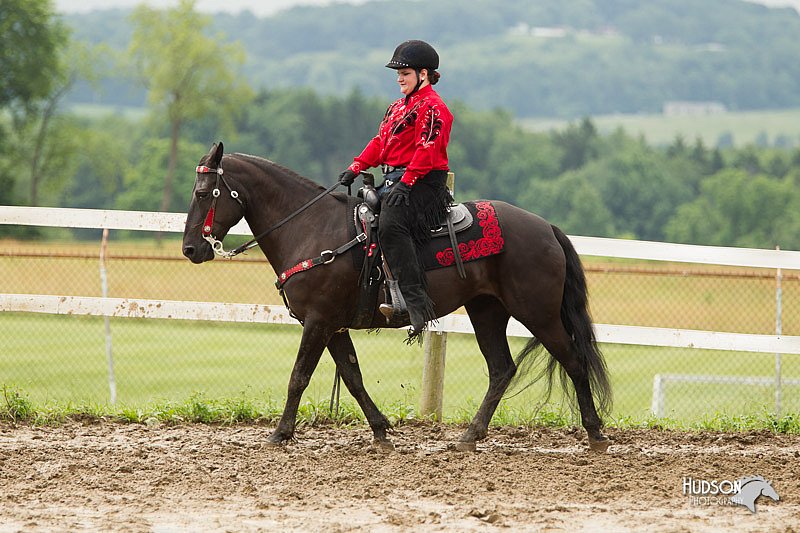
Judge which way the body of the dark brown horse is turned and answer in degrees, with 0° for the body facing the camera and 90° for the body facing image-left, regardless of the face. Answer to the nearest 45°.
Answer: approximately 90°

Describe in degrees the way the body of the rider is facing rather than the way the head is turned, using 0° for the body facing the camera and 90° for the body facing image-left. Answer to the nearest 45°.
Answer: approximately 45°

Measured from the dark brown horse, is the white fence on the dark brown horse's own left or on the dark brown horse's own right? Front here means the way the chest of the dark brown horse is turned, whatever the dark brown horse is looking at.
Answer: on the dark brown horse's own right
